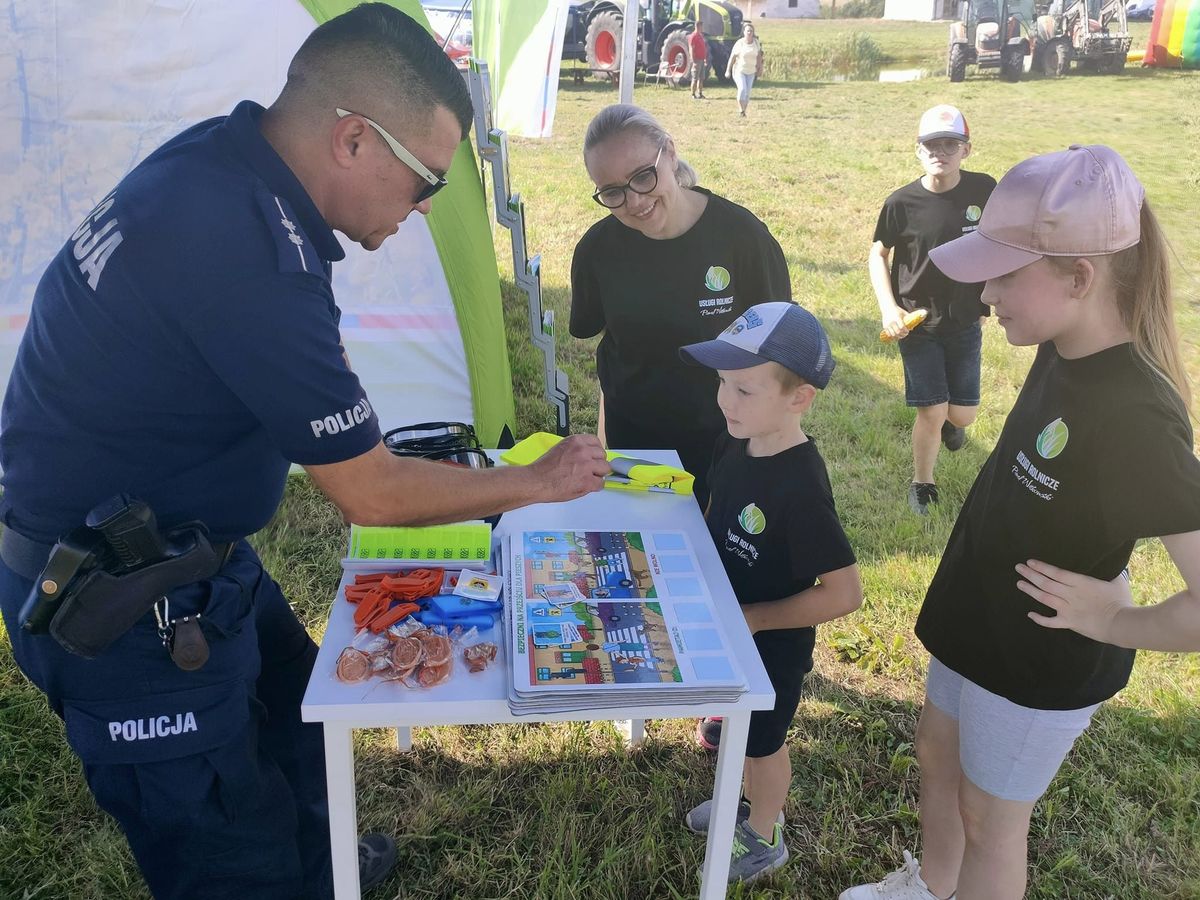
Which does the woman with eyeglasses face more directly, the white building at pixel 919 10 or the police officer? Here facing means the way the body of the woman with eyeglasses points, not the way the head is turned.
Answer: the police officer

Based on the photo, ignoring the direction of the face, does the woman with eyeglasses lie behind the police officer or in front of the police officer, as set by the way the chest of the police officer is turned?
in front

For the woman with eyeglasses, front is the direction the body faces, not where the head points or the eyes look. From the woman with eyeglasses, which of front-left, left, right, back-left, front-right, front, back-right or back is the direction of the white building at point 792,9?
back

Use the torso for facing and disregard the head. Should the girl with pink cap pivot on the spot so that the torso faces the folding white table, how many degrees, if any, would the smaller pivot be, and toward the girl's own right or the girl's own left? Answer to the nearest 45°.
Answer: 0° — they already face it

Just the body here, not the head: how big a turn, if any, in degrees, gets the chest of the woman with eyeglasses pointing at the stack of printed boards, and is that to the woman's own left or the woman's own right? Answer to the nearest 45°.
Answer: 0° — they already face it

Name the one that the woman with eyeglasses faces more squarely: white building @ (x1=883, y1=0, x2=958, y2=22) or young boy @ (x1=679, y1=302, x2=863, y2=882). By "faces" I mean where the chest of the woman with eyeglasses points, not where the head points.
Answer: the young boy

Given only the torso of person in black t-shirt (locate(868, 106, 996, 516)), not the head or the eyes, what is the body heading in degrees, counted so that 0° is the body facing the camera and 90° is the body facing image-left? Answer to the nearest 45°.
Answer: approximately 0°

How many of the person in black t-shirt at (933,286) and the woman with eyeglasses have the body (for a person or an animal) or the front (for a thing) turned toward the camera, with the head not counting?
2

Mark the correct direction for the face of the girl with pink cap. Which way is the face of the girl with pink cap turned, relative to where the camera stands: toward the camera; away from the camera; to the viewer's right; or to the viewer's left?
to the viewer's left

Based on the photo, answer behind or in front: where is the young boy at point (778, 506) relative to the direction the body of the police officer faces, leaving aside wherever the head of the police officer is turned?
in front

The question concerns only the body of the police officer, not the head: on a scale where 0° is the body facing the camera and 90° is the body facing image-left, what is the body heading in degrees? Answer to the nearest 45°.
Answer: approximately 270°

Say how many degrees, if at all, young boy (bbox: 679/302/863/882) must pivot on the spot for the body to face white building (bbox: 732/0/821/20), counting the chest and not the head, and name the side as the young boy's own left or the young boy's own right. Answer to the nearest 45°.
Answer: approximately 135° to the young boy's own right

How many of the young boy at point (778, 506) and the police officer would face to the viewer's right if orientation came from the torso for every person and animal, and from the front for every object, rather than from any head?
1

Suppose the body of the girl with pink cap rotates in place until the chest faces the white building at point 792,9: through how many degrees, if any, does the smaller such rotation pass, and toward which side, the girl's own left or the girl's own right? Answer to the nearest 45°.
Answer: approximately 135° to the girl's own right
